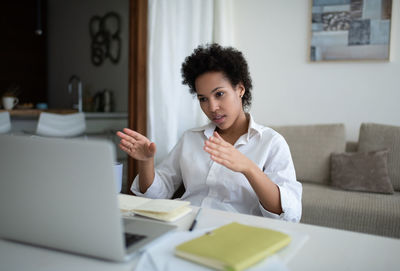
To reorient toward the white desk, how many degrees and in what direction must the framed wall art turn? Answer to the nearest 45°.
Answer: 0° — it already faces it

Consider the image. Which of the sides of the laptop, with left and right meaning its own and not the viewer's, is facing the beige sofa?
front

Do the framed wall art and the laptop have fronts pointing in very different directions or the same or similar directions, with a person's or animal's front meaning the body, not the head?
very different directions

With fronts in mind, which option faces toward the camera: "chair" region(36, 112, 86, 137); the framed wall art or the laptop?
the framed wall art

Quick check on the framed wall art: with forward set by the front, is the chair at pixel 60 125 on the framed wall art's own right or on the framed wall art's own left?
on the framed wall art's own right

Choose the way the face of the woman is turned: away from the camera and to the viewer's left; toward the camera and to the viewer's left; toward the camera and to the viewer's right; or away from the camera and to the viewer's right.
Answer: toward the camera and to the viewer's left

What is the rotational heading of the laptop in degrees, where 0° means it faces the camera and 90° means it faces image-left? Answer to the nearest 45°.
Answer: approximately 225°

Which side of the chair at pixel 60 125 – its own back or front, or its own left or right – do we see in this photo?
back

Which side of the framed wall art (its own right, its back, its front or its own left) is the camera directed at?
front

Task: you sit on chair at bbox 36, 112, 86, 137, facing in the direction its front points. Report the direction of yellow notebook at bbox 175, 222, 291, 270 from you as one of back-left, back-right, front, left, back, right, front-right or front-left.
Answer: back

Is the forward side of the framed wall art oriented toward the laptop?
yes

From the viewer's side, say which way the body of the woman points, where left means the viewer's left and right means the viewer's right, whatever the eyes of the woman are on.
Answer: facing the viewer and to the left of the viewer

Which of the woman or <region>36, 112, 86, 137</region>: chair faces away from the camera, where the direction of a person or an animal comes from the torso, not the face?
the chair

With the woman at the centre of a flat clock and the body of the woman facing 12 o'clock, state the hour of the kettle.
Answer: The kettle is roughly at 4 o'clock from the woman.

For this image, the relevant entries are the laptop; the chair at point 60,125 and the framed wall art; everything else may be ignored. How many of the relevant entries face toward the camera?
1
